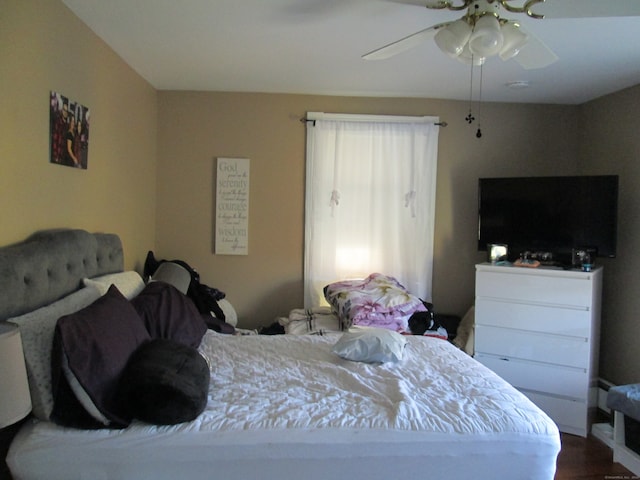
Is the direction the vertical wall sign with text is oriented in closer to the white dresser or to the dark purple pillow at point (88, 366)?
the dark purple pillow

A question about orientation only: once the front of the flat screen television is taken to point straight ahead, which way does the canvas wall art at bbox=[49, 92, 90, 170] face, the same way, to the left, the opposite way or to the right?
to the left

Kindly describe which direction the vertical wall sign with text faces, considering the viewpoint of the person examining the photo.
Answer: facing the viewer

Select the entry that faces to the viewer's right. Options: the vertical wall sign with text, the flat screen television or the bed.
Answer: the bed

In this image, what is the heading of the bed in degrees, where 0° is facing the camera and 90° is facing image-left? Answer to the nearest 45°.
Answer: approximately 270°

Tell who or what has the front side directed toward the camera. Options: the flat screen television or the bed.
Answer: the flat screen television

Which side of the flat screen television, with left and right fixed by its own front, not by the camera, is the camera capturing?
front

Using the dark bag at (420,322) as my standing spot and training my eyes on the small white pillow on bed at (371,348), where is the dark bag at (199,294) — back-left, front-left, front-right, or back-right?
front-right

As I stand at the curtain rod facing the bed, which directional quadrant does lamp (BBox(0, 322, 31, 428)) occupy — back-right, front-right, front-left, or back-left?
front-right

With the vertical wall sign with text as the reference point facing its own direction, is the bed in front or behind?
in front

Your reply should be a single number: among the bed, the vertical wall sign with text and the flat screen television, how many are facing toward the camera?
2

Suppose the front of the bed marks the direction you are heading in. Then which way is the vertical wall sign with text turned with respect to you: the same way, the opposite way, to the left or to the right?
to the right

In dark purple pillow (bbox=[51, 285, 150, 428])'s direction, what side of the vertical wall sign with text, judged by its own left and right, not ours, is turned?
front

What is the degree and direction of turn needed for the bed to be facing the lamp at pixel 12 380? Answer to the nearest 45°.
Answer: approximately 180°

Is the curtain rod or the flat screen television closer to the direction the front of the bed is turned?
the flat screen television

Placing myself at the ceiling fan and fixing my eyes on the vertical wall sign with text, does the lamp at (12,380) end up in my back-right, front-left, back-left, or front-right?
front-left

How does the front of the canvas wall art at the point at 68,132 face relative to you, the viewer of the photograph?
facing the viewer and to the right of the viewer

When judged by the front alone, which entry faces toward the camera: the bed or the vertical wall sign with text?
the vertical wall sign with text

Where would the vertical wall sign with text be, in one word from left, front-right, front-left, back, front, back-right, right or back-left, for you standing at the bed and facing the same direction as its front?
left

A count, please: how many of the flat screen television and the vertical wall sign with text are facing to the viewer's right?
0
